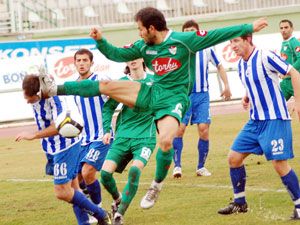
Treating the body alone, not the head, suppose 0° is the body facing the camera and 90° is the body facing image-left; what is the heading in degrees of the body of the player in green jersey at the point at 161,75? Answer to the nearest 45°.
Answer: approximately 45°

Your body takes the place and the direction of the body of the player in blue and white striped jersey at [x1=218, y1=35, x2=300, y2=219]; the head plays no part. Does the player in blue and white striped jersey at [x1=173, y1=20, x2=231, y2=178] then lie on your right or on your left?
on your right

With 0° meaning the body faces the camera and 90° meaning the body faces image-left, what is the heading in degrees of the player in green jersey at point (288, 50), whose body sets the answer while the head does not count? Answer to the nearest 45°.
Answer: approximately 45°

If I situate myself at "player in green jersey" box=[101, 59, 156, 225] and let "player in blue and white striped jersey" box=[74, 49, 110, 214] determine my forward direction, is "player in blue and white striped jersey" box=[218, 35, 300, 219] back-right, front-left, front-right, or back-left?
back-right

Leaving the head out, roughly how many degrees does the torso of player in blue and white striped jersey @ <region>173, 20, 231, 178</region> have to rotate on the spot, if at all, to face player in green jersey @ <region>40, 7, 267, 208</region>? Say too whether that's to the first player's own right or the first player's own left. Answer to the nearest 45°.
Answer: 0° — they already face them

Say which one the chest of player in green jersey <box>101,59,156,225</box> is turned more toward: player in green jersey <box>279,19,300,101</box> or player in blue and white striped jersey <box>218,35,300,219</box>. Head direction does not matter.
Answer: the player in blue and white striped jersey

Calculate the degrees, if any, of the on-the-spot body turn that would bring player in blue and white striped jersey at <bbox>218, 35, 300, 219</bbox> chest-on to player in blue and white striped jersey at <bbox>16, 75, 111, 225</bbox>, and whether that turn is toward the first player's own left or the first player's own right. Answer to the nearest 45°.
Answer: approximately 45° to the first player's own right
